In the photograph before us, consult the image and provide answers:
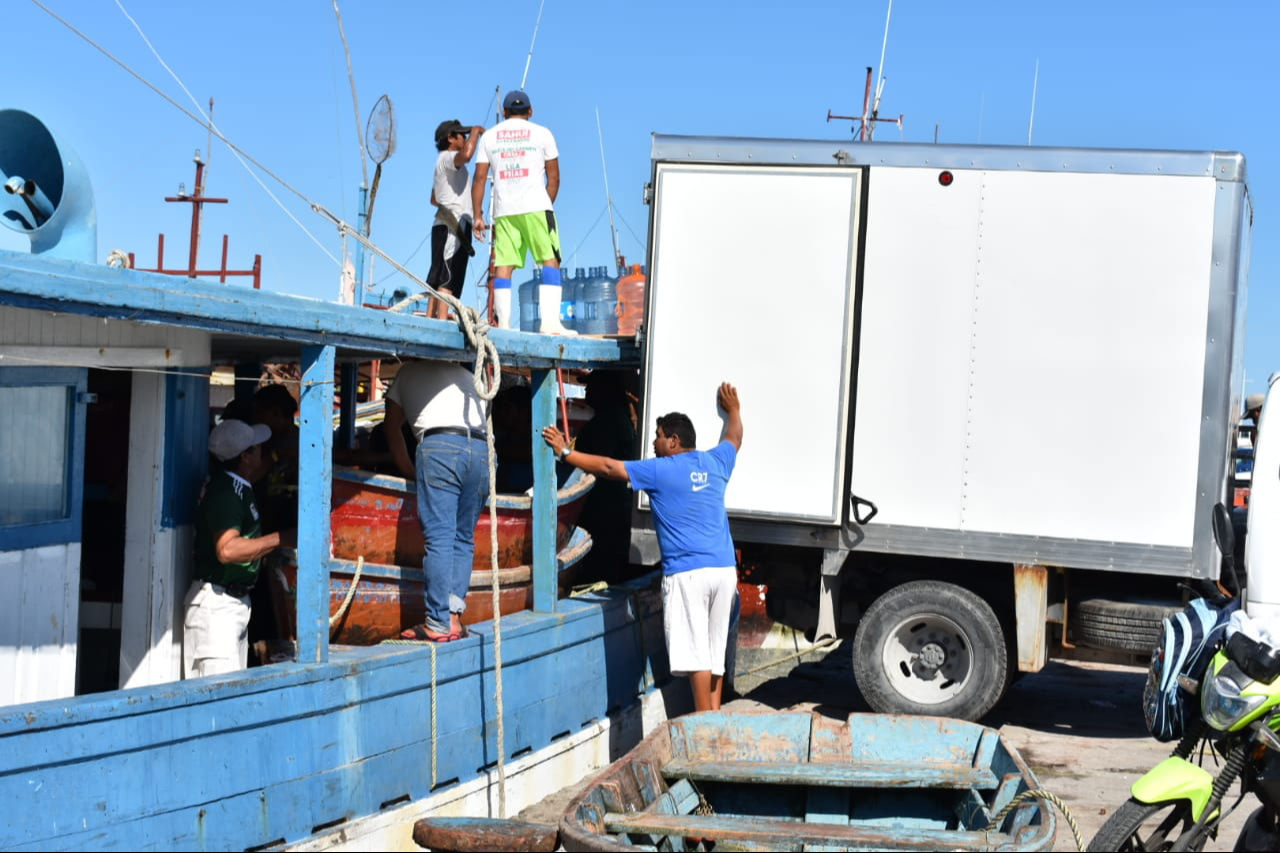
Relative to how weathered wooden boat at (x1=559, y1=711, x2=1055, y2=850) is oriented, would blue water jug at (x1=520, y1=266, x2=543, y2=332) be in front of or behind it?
behind

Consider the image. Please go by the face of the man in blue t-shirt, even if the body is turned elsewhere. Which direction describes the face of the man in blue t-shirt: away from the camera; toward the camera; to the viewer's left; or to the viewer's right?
to the viewer's left

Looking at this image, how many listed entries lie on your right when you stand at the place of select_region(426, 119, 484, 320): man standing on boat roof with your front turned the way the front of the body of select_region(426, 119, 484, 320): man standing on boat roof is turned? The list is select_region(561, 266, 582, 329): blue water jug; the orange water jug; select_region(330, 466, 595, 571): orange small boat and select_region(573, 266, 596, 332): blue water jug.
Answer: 1

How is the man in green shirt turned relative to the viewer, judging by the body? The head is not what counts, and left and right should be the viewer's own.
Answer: facing to the right of the viewer

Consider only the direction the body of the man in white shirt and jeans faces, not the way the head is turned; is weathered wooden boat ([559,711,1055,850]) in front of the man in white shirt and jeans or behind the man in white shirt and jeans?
behind

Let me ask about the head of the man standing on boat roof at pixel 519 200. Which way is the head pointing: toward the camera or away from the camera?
away from the camera

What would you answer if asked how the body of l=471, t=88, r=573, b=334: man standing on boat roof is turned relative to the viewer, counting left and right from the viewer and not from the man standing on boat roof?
facing away from the viewer

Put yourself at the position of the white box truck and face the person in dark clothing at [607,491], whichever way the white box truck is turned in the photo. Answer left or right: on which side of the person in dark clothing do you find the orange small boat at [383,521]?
left
